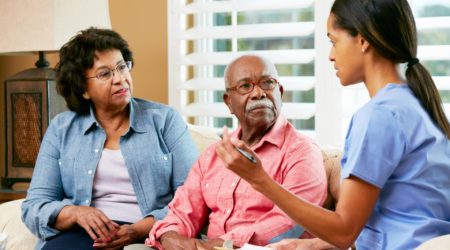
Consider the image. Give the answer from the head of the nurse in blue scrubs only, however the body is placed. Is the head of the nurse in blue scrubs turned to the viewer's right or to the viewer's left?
to the viewer's left

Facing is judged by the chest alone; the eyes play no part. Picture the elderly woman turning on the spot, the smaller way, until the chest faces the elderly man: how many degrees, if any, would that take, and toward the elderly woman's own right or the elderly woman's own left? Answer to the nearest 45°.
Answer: approximately 45° to the elderly woman's own left

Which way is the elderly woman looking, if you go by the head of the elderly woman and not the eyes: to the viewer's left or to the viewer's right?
to the viewer's right

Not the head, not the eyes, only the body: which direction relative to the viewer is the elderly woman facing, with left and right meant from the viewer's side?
facing the viewer

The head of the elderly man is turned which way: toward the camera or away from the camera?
toward the camera

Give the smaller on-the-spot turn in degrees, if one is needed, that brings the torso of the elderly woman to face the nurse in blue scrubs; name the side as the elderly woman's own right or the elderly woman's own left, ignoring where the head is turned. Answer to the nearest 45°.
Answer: approximately 45° to the elderly woman's own left

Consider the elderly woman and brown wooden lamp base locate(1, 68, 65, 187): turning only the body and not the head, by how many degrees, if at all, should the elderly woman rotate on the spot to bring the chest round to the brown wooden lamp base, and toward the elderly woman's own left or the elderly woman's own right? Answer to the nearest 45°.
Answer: approximately 135° to the elderly woman's own right
